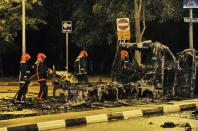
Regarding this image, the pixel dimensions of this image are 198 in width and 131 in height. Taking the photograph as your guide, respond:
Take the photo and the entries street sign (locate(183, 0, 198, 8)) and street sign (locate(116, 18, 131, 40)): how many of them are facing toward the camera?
2

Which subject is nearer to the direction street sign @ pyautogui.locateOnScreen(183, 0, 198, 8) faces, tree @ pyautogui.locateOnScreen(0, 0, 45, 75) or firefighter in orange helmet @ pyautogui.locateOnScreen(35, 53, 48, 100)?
the firefighter in orange helmet

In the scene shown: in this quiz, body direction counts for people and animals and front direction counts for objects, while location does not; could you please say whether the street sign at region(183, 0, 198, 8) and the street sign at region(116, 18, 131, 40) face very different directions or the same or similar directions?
same or similar directions

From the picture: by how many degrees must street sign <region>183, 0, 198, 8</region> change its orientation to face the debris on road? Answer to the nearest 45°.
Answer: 0° — it already faces it

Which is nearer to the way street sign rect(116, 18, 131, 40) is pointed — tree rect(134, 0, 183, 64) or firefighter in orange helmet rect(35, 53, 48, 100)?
the firefighter in orange helmet

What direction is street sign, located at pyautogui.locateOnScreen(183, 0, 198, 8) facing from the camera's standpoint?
toward the camera

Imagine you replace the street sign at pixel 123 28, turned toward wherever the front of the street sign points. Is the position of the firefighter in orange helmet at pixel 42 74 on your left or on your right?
on your right

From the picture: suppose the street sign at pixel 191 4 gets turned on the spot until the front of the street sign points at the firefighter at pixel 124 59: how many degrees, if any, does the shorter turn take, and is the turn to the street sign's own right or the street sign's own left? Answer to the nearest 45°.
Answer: approximately 45° to the street sign's own right

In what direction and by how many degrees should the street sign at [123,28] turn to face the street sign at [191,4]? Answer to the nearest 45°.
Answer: approximately 135° to its left

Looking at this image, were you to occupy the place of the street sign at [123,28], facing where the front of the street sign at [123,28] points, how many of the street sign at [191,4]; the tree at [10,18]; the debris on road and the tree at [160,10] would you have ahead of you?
1
